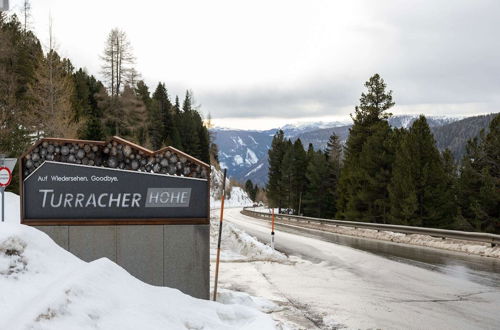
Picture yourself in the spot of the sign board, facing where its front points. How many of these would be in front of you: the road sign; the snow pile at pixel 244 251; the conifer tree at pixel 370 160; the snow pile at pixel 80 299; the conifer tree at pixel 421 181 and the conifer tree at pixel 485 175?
1

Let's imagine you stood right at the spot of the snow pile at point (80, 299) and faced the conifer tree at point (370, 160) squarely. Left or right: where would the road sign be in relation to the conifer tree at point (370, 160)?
left

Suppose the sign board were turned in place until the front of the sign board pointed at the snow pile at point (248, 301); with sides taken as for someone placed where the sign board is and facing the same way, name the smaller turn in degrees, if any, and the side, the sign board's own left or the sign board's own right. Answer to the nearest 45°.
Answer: approximately 90° to the sign board's own left

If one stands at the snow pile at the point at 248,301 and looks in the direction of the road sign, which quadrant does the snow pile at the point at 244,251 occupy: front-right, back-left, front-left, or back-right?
front-right

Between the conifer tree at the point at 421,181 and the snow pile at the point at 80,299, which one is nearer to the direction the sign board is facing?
the snow pile

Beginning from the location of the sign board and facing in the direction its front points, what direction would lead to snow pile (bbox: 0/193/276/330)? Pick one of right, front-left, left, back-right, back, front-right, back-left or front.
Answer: front

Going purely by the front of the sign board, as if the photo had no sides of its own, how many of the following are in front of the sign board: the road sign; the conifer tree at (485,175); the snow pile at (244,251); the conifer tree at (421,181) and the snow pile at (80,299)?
1

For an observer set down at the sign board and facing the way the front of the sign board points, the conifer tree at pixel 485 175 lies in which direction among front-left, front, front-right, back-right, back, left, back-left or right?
back-left

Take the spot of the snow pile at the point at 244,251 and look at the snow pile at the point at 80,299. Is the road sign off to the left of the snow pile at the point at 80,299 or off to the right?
right

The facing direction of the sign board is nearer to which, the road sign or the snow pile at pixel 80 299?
the snow pile

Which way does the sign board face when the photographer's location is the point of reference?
facing the viewer
